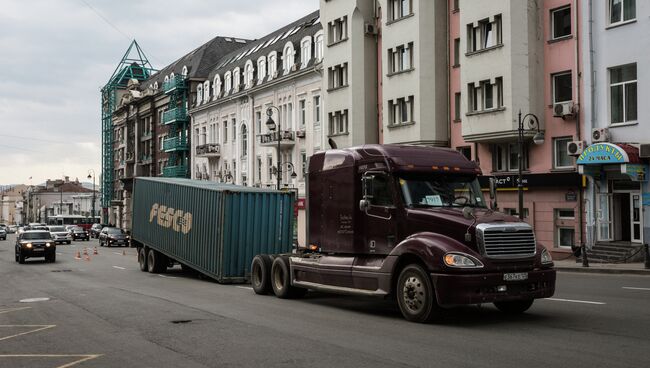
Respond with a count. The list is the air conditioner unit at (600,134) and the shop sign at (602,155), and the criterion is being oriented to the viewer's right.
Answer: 0

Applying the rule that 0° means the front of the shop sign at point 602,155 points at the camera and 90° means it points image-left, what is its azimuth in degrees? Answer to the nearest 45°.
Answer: approximately 45°

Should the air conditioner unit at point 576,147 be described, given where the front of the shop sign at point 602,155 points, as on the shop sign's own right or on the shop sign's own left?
on the shop sign's own right

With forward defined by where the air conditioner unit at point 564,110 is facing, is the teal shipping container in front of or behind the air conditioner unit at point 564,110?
in front

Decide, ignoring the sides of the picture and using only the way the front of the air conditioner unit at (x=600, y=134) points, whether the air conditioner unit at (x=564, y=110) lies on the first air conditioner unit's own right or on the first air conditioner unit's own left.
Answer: on the first air conditioner unit's own right

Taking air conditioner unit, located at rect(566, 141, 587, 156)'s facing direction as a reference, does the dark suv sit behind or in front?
in front

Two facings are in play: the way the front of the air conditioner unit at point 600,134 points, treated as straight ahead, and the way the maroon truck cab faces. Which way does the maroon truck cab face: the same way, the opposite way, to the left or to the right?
to the left

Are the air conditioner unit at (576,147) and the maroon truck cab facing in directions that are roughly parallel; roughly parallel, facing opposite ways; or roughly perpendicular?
roughly perpendicular

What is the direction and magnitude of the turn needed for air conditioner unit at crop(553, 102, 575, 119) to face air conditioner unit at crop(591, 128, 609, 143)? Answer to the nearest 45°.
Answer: approximately 90° to its left

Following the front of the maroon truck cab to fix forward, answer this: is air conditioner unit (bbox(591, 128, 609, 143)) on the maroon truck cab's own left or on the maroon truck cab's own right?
on the maroon truck cab's own left
